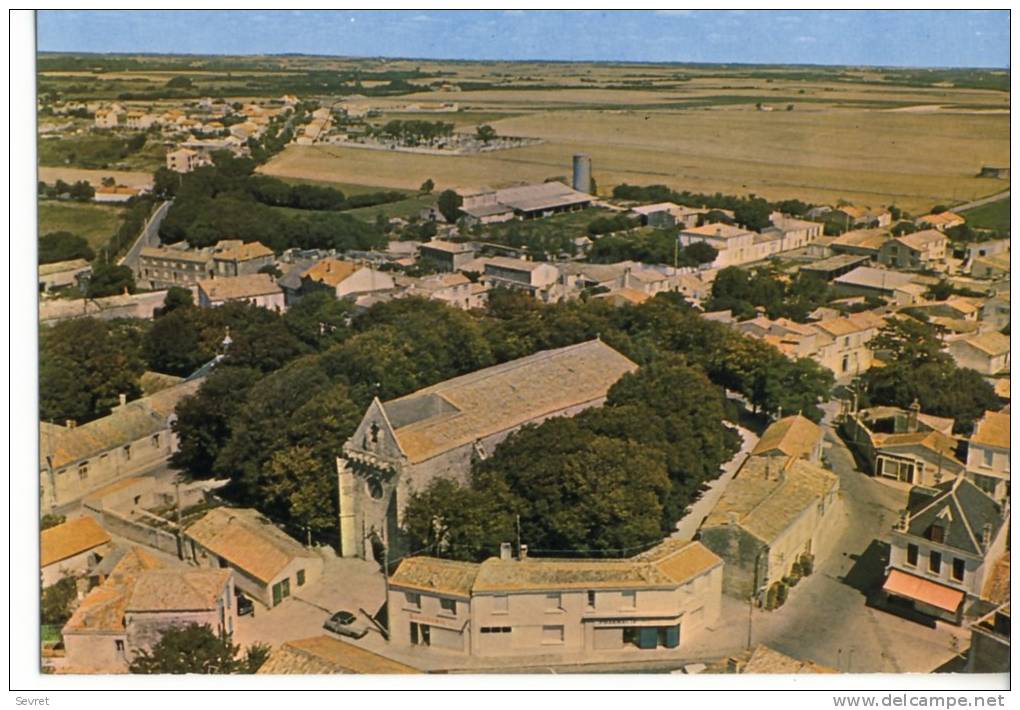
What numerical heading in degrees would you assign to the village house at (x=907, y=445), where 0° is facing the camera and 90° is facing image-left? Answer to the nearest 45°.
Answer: approximately 45°

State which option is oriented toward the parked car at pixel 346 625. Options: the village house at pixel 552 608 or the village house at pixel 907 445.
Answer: the village house at pixel 907 445

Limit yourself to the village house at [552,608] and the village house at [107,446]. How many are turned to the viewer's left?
0

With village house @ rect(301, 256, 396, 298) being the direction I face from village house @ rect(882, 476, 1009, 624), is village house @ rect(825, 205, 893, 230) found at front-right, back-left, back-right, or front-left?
front-right

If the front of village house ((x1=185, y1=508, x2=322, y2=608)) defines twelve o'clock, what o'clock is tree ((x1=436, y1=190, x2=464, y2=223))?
The tree is roughly at 8 o'clock from the village house.

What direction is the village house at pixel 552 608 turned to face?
toward the camera

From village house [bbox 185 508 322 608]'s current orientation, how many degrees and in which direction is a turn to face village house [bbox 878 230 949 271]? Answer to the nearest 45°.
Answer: approximately 90° to its left

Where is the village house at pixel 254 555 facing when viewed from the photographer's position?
facing the viewer and to the right of the viewer

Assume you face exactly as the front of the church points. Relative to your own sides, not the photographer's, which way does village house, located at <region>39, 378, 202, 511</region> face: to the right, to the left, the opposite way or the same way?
to the left

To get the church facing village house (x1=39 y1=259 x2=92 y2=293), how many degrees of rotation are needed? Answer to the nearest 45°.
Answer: approximately 90° to its right

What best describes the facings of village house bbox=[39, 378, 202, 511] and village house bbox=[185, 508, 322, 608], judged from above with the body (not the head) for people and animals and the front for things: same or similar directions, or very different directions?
same or similar directions

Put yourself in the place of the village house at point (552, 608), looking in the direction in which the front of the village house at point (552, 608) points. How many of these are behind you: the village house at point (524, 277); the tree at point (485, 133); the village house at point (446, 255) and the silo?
4

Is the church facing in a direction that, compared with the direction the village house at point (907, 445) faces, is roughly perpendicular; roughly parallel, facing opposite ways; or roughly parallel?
roughly parallel

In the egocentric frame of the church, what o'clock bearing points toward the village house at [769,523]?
The village house is roughly at 8 o'clock from the church.

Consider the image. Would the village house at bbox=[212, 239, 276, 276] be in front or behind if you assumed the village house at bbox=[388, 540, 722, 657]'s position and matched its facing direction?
behind

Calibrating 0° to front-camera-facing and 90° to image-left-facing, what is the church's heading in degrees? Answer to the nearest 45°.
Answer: approximately 45°

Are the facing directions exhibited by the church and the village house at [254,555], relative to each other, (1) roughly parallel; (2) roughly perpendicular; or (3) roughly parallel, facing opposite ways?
roughly perpendicular

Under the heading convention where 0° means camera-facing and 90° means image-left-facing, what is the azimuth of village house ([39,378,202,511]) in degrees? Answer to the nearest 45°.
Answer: approximately 315°

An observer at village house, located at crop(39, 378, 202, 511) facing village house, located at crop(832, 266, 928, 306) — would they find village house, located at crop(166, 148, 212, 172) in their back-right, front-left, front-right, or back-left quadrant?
front-left

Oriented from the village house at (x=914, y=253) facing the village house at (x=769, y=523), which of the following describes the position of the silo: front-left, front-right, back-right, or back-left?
back-right
